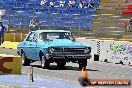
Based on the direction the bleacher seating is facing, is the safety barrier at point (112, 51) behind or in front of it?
in front

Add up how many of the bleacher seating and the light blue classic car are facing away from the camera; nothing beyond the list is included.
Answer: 0

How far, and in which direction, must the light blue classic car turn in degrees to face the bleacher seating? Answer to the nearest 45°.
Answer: approximately 135° to its left

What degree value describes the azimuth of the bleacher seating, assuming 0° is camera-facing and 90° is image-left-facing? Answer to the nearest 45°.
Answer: approximately 0°

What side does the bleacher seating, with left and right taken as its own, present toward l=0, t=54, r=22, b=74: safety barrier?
front

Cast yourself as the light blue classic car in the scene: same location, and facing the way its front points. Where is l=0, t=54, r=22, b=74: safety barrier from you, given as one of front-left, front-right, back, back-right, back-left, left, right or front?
right

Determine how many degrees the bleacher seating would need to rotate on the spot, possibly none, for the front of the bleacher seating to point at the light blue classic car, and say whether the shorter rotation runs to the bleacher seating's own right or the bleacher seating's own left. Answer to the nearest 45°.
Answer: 0° — it already faces it

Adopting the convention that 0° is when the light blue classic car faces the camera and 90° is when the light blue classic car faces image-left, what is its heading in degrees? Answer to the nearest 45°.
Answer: approximately 315°

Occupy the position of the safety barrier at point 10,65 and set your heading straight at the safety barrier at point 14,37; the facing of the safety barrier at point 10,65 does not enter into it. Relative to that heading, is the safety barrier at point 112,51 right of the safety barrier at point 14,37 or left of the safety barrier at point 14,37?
right

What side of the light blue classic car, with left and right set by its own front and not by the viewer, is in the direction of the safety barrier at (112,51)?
left

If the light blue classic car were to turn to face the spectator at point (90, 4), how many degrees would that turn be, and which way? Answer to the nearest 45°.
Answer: approximately 135° to its left
